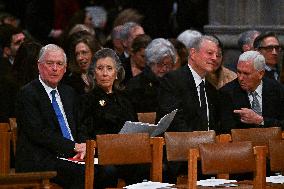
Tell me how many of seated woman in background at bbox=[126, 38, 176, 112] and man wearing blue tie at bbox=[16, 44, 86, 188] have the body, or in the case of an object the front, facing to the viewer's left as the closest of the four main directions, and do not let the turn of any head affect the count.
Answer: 0

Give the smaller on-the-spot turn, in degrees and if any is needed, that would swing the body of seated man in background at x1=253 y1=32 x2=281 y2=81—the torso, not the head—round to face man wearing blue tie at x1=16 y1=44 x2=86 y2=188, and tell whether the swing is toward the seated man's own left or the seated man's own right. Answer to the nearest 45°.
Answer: approximately 90° to the seated man's own right

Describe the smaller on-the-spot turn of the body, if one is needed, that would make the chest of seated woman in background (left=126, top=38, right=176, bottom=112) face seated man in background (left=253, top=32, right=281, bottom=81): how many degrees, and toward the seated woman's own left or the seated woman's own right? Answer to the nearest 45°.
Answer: approximately 45° to the seated woman's own left

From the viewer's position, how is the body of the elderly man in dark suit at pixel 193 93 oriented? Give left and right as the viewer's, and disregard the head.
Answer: facing the viewer and to the right of the viewer

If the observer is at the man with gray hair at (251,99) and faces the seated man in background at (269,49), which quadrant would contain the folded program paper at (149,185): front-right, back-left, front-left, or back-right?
back-left

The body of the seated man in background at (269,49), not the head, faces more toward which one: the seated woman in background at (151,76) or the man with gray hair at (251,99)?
the man with gray hair

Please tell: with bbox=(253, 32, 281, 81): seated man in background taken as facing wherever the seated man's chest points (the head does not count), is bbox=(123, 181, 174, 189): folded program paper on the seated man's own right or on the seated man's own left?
on the seated man's own right
